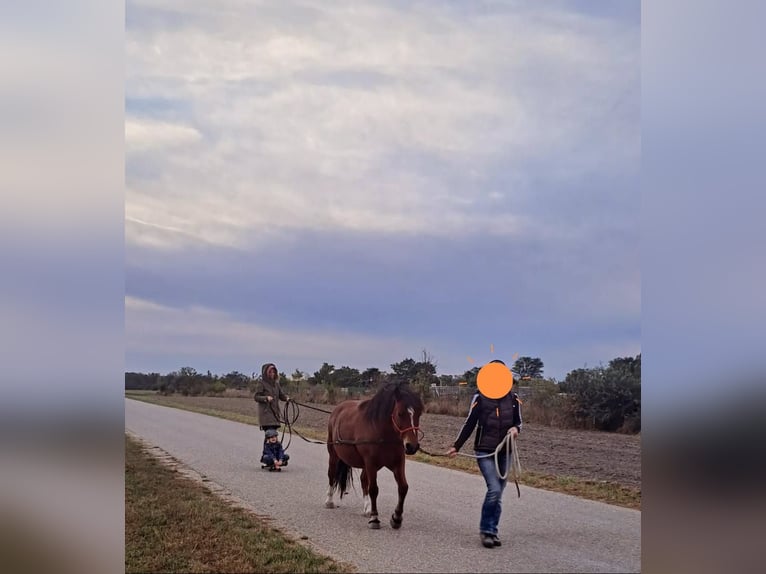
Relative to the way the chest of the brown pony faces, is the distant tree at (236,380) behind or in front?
behind

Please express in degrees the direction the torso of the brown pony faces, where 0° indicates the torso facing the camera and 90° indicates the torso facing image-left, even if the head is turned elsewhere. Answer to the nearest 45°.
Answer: approximately 315°

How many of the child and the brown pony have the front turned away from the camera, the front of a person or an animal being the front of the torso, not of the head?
0

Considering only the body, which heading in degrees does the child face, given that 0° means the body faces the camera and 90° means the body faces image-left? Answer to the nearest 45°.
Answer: approximately 315°
